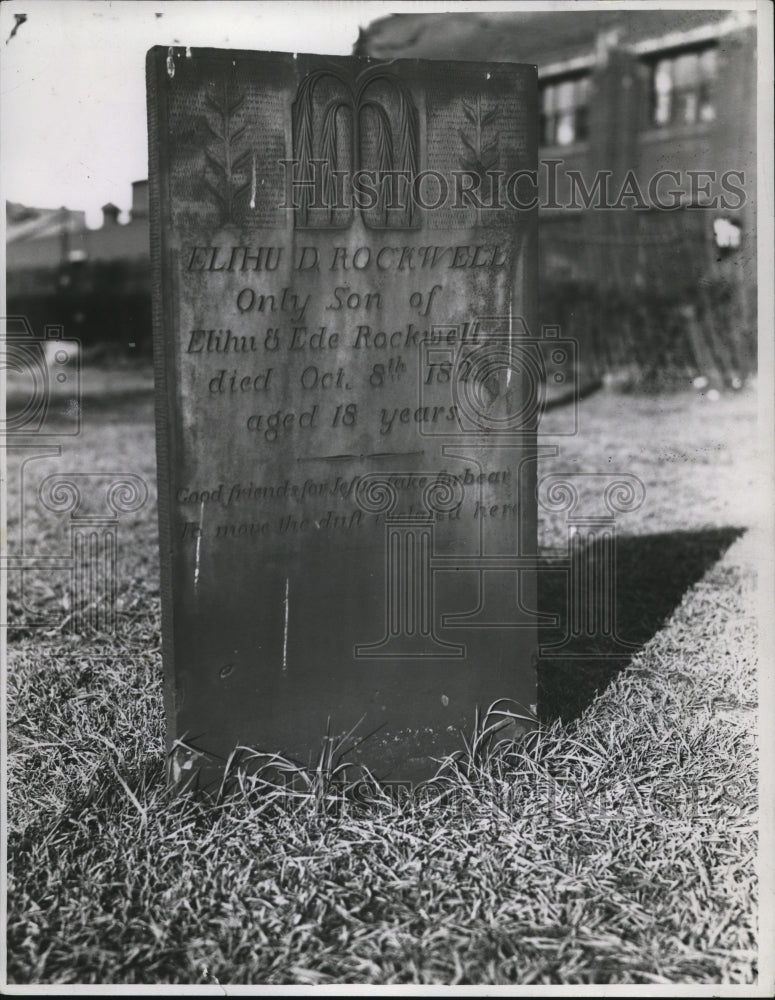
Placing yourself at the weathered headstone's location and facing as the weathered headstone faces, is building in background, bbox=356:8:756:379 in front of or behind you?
behind

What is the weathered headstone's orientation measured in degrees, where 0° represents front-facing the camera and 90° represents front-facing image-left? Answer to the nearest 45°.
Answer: approximately 0°
